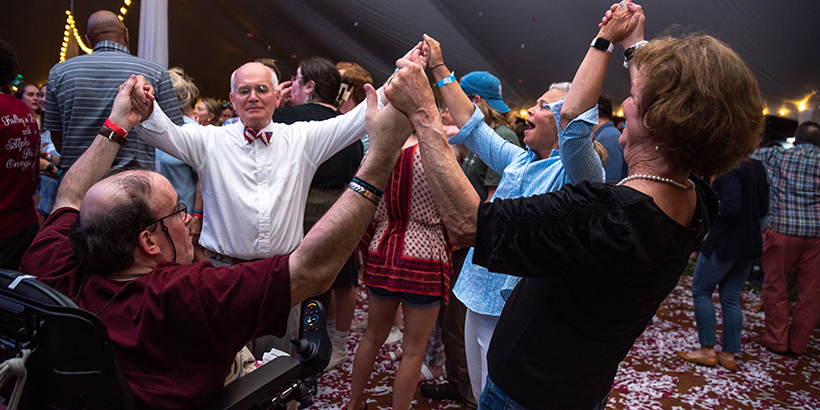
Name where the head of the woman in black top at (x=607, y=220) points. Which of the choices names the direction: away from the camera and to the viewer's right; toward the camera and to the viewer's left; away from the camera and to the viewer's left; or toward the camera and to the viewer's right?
away from the camera and to the viewer's left

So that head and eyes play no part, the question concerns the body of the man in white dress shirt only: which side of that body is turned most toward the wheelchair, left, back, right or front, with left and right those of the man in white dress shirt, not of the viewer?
front

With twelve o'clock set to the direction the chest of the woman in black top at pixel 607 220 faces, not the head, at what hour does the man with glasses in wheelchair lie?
The man with glasses in wheelchair is roughly at 10 o'clock from the woman in black top.

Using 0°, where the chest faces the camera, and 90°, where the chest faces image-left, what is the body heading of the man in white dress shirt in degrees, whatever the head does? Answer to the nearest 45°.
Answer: approximately 0°

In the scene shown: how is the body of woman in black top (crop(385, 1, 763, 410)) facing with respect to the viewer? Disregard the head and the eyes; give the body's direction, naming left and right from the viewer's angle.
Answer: facing away from the viewer and to the left of the viewer

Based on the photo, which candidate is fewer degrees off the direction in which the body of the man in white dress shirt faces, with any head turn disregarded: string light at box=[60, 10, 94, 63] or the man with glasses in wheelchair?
the man with glasses in wheelchair

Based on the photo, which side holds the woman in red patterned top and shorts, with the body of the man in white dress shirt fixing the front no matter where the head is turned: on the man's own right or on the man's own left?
on the man's own left

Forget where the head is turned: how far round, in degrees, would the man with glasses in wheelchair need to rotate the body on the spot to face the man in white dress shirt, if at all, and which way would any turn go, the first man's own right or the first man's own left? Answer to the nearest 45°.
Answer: approximately 45° to the first man's own left

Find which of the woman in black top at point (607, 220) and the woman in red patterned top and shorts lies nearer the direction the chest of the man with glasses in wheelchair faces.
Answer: the woman in red patterned top and shorts

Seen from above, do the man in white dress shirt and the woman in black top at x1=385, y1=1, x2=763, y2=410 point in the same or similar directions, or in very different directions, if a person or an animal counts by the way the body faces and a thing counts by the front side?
very different directions

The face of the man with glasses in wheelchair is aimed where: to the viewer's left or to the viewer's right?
to the viewer's right
